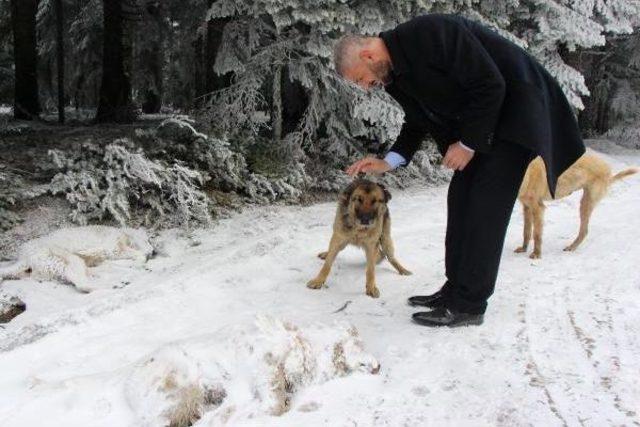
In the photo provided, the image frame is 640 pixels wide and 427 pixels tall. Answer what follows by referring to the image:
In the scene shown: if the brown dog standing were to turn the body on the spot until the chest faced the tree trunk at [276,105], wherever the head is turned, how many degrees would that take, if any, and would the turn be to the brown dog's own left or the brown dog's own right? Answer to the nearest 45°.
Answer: approximately 180°

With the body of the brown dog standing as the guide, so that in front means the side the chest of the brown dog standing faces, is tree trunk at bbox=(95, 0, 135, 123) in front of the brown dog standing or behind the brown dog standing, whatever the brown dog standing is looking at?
behind

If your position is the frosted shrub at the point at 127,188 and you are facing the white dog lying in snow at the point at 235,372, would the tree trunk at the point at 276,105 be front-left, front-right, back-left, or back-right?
back-left

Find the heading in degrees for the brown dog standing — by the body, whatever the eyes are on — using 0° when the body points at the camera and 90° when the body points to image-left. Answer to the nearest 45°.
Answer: approximately 0°

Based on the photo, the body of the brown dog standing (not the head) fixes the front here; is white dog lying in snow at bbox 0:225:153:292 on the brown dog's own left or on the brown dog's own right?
on the brown dog's own right

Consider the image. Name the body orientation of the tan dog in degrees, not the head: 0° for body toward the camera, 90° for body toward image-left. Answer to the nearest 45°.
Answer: approximately 45°

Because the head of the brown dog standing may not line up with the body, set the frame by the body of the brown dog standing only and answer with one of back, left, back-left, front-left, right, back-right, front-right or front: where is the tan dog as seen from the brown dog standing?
back-left
